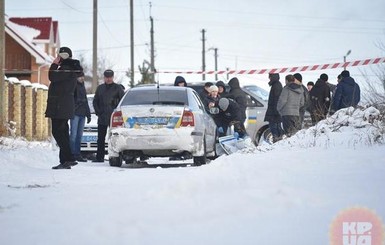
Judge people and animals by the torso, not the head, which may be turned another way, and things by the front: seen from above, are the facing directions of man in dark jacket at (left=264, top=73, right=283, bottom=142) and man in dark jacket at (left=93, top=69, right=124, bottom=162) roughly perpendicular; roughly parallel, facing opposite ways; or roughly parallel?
roughly perpendicular

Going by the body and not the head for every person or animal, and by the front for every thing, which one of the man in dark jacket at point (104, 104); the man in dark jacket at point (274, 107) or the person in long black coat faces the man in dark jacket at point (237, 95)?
the man in dark jacket at point (274, 107)

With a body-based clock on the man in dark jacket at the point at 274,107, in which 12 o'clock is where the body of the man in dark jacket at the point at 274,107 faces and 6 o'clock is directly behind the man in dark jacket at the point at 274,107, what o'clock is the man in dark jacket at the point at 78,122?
the man in dark jacket at the point at 78,122 is roughly at 11 o'clock from the man in dark jacket at the point at 274,107.

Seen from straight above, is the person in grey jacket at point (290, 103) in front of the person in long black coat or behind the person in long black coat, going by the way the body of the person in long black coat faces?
behind

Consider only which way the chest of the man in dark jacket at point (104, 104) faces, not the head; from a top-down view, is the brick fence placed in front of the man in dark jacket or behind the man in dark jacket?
behind

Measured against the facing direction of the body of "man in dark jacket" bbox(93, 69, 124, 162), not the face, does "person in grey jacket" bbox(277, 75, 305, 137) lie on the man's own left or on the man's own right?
on the man's own left

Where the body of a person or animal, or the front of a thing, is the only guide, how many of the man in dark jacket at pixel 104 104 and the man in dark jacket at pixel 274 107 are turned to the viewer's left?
1

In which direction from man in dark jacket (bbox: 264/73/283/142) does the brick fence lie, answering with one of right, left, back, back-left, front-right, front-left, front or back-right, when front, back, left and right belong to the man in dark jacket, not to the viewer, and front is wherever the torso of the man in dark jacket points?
front-right

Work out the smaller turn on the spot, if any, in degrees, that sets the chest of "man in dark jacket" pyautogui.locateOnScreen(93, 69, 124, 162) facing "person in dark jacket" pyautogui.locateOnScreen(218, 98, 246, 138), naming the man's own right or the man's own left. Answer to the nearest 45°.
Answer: approximately 90° to the man's own left

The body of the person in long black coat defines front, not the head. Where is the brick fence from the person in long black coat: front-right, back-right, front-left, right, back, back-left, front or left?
back-right
